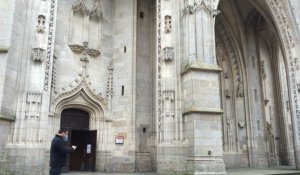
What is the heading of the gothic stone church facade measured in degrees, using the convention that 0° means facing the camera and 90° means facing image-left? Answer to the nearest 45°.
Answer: approximately 0°

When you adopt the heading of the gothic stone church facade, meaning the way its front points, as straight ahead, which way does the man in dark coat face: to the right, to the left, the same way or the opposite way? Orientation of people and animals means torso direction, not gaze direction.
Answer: to the left

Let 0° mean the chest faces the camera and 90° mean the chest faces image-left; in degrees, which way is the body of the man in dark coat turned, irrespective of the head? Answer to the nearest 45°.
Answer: approximately 270°

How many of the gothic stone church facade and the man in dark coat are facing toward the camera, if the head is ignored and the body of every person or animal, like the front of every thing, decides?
1

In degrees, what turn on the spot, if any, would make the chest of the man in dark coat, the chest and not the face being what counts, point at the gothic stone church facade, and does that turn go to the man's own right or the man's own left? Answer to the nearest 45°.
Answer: approximately 45° to the man's own left
